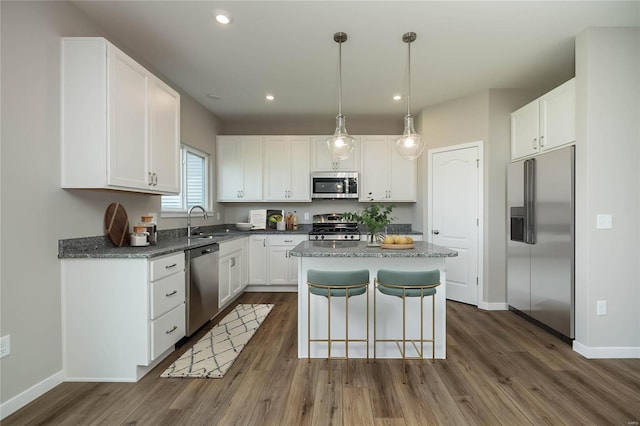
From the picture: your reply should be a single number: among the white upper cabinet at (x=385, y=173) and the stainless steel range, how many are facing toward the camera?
2

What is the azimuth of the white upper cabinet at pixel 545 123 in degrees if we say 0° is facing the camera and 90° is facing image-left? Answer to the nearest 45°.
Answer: approximately 45°

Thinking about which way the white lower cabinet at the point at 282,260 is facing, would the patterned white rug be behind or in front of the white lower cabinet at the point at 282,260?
in front

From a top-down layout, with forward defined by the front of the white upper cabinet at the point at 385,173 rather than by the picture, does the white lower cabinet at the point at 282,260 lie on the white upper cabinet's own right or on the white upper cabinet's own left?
on the white upper cabinet's own right

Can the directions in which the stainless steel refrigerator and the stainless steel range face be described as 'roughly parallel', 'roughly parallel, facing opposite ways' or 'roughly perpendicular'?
roughly perpendicular

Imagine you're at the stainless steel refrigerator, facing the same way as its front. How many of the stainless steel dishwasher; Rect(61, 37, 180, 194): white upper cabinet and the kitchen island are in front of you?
3

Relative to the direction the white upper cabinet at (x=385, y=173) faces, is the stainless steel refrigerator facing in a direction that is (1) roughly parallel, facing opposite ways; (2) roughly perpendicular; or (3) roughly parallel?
roughly perpendicular

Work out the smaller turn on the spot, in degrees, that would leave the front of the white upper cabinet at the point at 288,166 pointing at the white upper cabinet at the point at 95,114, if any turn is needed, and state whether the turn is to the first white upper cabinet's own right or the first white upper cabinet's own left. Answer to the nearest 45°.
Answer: approximately 45° to the first white upper cabinet's own right

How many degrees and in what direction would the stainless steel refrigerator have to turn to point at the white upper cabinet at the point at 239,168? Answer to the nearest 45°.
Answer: approximately 45° to its right
